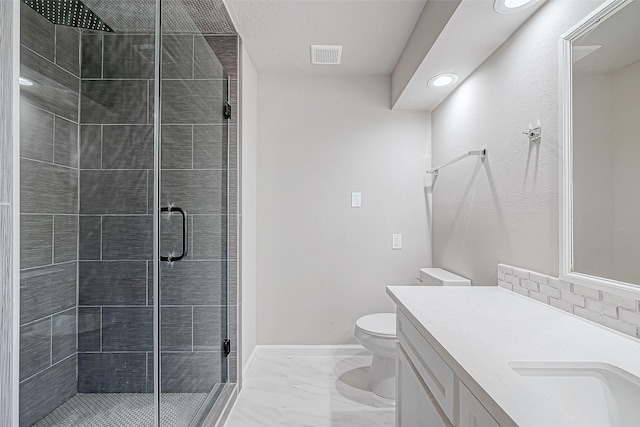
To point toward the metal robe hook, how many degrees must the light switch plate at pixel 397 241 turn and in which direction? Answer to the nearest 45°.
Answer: approximately 45° to its left

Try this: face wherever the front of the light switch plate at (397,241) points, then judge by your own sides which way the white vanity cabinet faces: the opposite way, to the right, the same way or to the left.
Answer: to the right

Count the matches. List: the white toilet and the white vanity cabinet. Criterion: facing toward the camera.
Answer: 0

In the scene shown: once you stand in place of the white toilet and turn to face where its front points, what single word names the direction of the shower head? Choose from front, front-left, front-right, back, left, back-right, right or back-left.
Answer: front-left

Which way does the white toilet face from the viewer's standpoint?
to the viewer's left

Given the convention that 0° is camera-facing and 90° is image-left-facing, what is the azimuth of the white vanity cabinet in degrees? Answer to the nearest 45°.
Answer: approximately 90°

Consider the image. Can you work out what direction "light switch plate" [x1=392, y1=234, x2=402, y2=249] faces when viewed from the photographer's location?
facing the viewer

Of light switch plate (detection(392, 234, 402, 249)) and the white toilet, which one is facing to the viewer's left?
the white toilet
